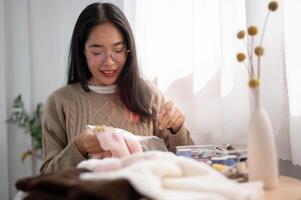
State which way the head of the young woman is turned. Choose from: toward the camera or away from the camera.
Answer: toward the camera

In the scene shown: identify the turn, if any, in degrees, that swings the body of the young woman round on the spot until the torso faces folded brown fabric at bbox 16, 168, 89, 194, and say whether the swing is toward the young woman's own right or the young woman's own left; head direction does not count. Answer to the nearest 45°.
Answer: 0° — they already face it

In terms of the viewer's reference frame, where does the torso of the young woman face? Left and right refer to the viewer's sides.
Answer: facing the viewer

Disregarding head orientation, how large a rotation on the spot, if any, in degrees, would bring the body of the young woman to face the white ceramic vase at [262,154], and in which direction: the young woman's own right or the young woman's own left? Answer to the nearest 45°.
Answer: approximately 45° to the young woman's own left

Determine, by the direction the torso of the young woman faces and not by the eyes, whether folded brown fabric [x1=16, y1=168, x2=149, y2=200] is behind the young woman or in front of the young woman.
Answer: in front

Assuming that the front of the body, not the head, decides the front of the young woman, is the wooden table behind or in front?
in front
